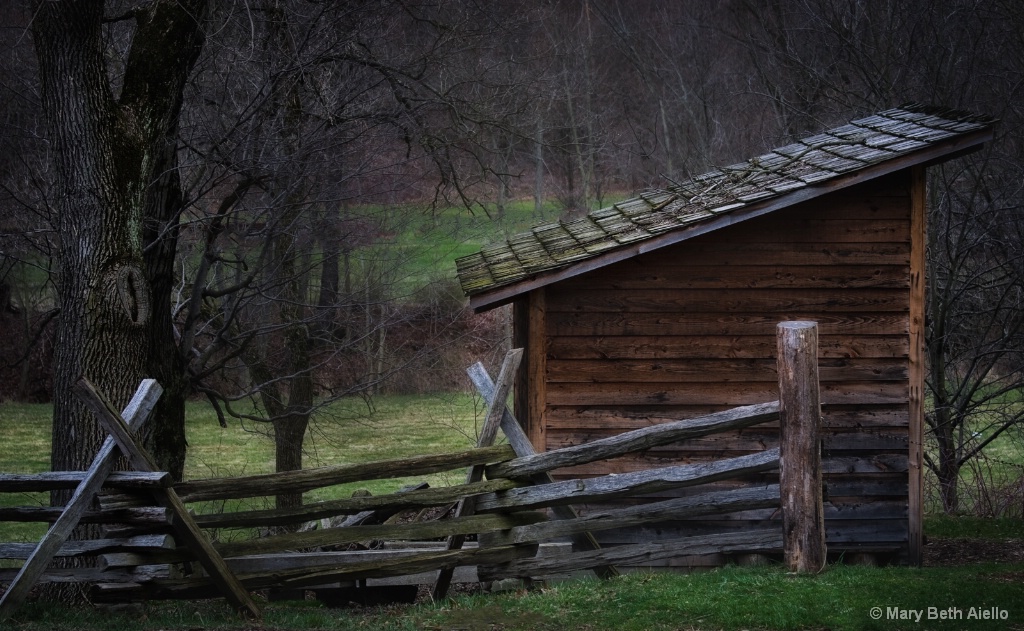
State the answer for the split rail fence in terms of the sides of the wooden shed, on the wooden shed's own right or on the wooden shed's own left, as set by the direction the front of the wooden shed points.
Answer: on the wooden shed's own right

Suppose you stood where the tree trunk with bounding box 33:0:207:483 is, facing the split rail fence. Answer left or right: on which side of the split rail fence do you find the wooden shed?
left

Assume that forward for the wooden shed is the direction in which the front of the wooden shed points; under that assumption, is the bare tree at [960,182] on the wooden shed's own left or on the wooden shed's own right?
on the wooden shed's own left

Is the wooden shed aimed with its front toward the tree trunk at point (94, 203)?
no
